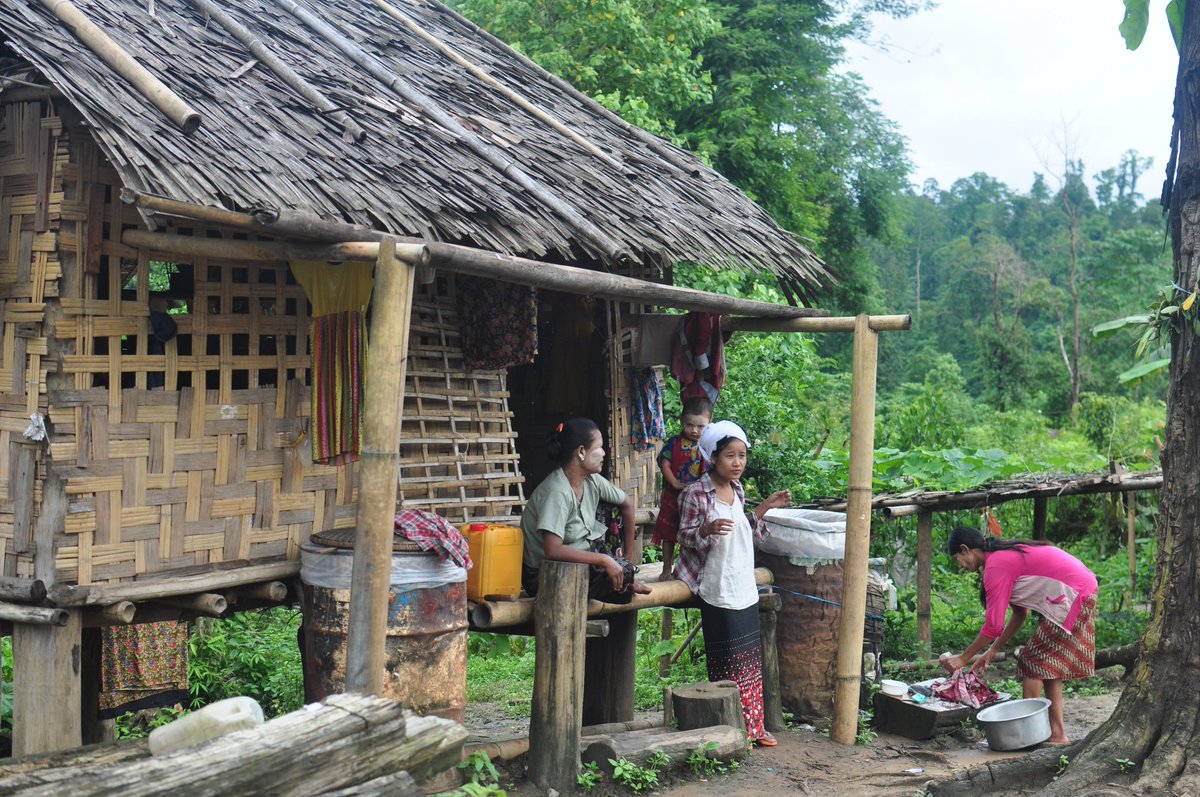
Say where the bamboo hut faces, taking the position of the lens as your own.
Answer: facing the viewer and to the right of the viewer

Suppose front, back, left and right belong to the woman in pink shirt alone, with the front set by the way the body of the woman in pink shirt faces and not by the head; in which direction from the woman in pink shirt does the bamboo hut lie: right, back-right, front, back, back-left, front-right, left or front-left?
front-left

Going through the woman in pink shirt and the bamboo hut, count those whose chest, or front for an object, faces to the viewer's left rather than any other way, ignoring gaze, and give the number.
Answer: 1

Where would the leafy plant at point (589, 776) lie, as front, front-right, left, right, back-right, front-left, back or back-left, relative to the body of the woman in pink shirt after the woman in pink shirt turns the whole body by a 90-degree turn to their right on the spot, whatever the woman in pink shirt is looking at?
back-left

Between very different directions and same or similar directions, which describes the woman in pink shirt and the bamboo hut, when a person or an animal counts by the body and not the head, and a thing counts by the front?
very different directions

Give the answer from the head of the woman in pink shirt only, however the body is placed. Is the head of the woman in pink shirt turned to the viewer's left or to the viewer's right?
to the viewer's left

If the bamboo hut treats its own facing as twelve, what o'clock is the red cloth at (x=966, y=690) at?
The red cloth is roughly at 10 o'clock from the bamboo hut.

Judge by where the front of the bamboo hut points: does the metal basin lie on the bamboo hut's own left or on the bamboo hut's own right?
on the bamboo hut's own left

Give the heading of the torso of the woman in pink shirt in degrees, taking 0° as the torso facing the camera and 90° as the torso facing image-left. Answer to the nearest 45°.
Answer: approximately 90°

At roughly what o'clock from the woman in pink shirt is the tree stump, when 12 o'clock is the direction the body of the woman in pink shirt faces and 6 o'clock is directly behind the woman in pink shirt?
The tree stump is roughly at 11 o'clock from the woman in pink shirt.

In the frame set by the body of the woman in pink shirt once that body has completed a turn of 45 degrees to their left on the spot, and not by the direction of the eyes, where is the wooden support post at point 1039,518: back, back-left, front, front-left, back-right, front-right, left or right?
back-right

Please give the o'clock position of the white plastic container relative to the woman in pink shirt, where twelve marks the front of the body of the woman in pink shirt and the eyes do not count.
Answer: The white plastic container is roughly at 10 o'clock from the woman in pink shirt.

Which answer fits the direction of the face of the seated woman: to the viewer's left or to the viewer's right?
to the viewer's right

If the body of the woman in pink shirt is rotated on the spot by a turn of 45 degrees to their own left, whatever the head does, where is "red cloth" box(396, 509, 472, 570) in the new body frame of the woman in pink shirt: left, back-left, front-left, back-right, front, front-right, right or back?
front
